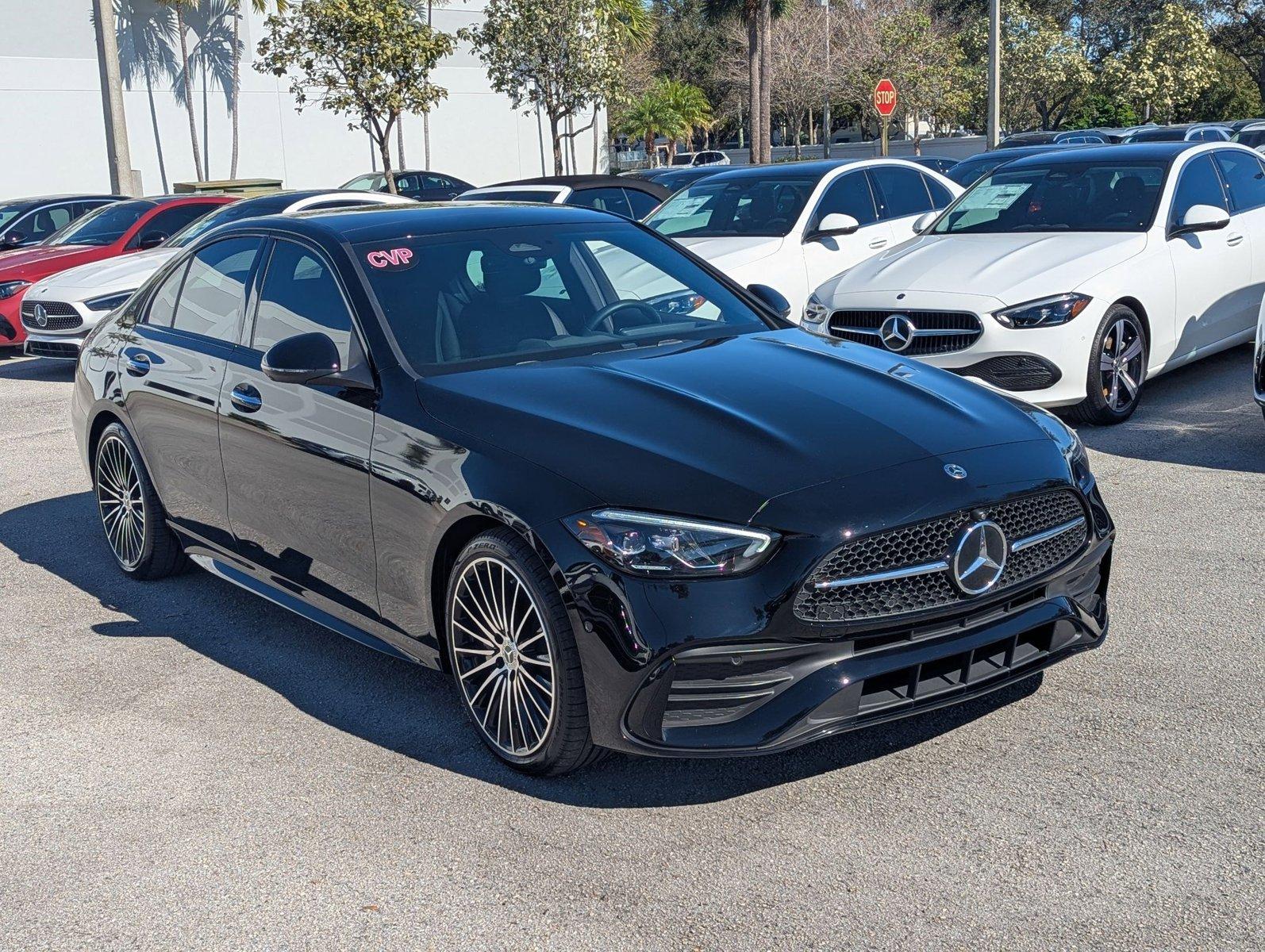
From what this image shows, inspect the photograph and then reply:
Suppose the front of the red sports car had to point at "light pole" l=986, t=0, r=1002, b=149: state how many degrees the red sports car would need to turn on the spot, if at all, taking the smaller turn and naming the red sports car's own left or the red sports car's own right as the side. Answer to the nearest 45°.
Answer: approximately 180°

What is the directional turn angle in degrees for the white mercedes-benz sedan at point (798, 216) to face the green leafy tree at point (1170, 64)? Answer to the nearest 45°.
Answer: approximately 135° to its right

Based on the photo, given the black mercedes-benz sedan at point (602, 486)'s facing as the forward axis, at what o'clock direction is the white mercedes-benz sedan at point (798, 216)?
The white mercedes-benz sedan is roughly at 8 o'clock from the black mercedes-benz sedan.

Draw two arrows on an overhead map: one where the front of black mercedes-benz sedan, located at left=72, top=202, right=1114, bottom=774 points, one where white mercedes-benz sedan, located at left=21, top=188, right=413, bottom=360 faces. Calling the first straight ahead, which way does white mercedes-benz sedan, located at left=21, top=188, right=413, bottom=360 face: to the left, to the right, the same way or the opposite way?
to the right

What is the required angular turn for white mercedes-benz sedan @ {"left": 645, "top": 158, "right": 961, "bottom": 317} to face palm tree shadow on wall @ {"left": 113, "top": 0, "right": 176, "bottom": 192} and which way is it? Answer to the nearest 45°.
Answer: approximately 90° to its right

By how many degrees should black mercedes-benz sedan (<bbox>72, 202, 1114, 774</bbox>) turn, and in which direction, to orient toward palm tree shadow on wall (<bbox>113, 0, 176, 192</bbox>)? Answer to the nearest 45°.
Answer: approximately 135° to its left

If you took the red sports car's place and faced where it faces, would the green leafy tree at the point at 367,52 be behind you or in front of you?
behind

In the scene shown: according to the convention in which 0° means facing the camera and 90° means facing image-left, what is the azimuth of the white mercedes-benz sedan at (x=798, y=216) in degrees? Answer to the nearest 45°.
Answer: approximately 45°

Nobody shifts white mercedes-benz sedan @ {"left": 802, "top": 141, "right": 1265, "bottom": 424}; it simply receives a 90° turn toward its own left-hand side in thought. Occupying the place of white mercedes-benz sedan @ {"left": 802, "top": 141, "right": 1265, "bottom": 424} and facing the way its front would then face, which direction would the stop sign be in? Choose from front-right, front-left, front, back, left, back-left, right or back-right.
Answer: back-left

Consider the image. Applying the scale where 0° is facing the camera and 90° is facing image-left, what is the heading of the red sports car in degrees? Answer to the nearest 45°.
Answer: approximately 45°

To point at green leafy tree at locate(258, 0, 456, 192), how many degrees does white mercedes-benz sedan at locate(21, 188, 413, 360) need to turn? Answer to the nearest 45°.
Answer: approximately 135° to its right

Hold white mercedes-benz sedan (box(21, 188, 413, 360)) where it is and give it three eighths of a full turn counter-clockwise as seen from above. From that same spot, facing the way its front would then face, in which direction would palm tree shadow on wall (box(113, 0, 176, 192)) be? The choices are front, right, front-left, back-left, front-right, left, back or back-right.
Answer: left

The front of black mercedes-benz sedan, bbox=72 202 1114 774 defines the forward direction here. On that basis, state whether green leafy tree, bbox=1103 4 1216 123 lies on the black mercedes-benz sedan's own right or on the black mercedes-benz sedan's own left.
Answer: on the black mercedes-benz sedan's own left

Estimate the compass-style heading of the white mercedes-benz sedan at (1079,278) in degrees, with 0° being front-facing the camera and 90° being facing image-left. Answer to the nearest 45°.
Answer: approximately 45°

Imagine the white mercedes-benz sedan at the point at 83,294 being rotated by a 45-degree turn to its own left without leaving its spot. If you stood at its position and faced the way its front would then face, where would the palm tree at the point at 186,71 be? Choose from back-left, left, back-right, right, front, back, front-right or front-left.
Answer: back

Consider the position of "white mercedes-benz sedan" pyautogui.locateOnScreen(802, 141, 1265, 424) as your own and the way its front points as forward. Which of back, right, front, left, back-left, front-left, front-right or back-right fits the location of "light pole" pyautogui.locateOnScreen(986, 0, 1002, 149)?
back-right

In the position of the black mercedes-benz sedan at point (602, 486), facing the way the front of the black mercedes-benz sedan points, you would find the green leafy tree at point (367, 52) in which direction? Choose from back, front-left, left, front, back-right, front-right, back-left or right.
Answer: back-left

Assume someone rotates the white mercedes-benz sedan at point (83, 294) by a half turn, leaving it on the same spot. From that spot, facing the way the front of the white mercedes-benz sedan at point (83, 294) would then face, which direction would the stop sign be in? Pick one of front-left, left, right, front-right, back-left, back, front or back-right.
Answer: front
